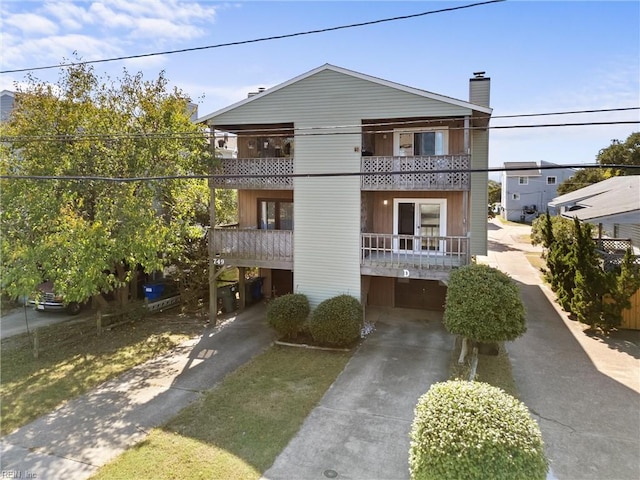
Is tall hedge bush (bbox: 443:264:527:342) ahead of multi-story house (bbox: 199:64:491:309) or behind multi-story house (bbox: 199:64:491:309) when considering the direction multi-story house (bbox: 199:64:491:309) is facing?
ahead

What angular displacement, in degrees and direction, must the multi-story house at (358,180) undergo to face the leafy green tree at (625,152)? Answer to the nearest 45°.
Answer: approximately 135° to its left

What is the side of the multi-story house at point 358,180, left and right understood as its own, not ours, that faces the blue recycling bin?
right

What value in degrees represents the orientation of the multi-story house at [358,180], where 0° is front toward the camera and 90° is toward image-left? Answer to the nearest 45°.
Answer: approximately 0°

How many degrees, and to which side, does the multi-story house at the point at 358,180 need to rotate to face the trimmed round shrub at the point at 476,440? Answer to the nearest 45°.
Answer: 0° — it already faces it

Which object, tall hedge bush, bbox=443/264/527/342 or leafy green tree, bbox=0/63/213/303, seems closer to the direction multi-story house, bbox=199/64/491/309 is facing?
the tall hedge bush
